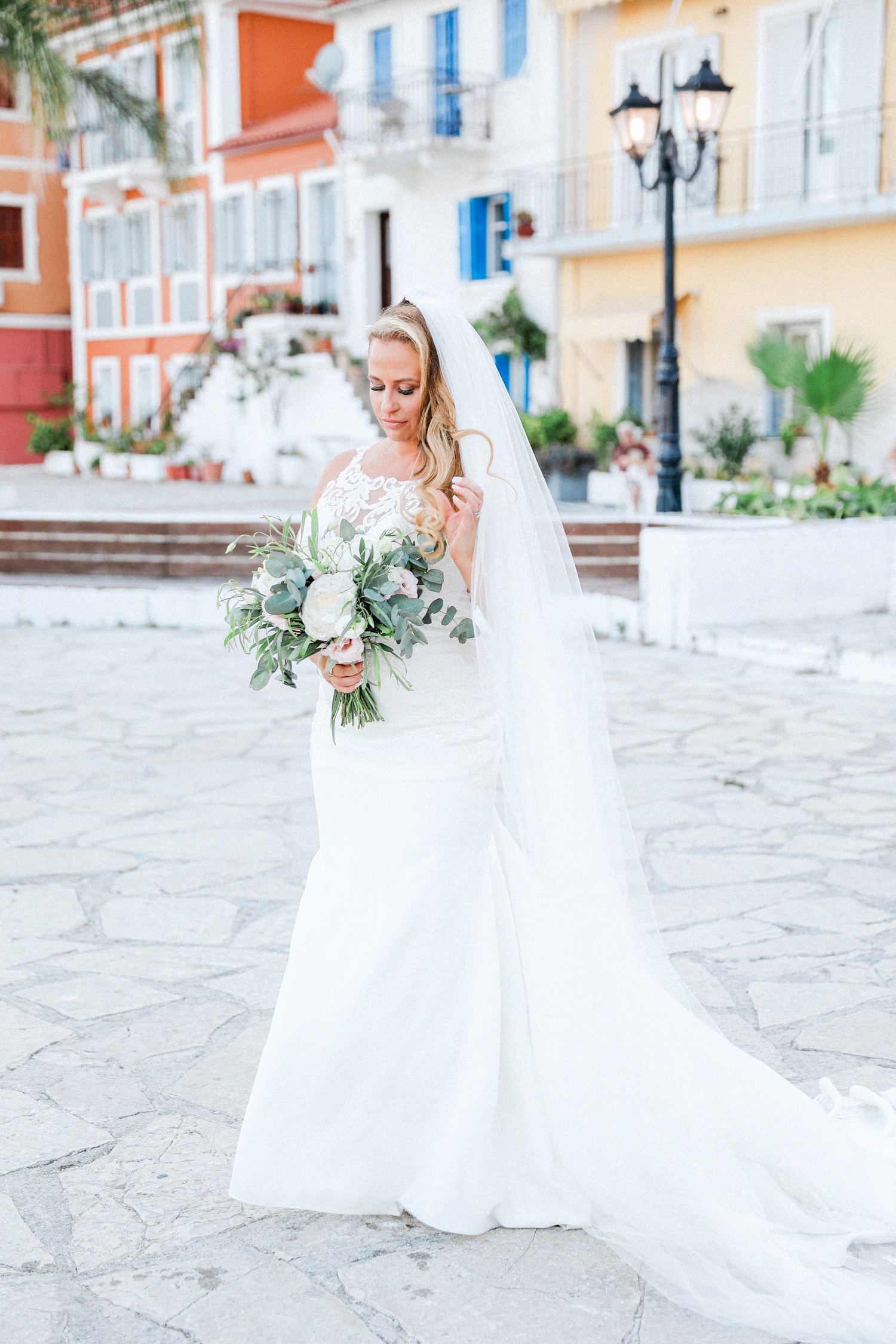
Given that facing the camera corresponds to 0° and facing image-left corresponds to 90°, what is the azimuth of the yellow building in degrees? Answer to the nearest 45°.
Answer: approximately 45°

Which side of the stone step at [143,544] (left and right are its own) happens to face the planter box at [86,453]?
back

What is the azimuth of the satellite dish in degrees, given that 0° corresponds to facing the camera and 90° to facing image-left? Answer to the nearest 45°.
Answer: approximately 45°

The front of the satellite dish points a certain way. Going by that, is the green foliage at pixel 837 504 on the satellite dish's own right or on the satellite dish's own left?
on the satellite dish's own left

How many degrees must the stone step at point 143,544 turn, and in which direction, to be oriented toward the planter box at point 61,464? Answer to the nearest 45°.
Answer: approximately 180°

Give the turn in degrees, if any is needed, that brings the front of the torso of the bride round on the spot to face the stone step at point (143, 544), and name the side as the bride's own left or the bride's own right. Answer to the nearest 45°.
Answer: approximately 135° to the bride's own right

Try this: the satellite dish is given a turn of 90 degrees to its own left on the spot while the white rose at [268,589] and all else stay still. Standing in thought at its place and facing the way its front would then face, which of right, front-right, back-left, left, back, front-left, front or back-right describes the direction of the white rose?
front-right

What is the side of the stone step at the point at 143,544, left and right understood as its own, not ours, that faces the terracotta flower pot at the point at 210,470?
back

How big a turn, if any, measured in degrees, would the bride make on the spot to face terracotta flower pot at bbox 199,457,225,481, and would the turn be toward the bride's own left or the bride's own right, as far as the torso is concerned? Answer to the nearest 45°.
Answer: approximately 135° to the bride's own right

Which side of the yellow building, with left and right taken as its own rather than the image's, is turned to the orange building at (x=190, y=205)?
right

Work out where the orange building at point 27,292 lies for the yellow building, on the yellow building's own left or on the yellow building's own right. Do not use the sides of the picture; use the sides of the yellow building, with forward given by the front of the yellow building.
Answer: on the yellow building's own right

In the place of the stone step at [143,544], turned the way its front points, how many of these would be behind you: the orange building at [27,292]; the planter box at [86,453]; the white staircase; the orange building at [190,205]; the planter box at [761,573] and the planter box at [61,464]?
5
